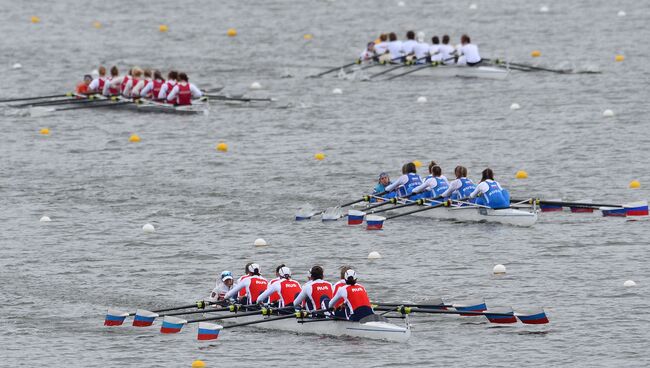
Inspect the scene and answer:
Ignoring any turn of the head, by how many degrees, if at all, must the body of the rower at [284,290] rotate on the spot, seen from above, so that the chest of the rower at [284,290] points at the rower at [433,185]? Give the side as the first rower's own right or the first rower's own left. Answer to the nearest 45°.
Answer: approximately 90° to the first rower's own right

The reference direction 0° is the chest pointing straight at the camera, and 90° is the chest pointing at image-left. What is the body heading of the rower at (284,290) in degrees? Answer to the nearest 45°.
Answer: approximately 135°

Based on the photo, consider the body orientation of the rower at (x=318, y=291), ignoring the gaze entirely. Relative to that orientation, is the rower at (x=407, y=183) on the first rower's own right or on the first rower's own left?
on the first rower's own right

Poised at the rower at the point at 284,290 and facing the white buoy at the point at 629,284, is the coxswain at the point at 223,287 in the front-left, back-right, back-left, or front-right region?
back-left

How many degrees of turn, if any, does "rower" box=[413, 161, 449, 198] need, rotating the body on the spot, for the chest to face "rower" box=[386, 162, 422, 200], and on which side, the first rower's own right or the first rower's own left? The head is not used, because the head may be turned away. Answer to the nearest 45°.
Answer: approximately 45° to the first rower's own left

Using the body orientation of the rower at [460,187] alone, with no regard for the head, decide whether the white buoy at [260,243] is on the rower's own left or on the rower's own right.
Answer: on the rower's own left

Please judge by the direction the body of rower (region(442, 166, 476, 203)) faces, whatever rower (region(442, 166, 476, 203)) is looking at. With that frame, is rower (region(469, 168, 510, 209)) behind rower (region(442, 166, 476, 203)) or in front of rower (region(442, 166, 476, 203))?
behind

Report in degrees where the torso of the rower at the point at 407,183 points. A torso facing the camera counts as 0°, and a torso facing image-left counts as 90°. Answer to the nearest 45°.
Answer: approximately 135°

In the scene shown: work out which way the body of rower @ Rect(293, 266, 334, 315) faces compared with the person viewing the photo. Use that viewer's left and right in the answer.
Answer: facing away from the viewer and to the left of the viewer

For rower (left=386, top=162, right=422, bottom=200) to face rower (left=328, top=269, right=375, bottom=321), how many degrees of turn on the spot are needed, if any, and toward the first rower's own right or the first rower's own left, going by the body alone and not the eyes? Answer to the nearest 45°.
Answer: approximately 135° to the first rower's own left
